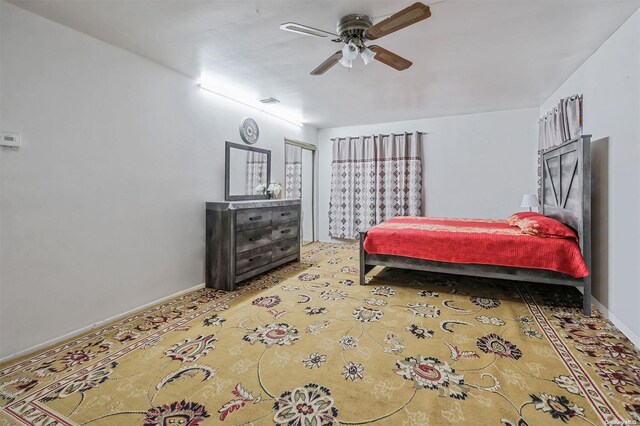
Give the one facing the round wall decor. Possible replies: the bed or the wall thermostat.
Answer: the bed

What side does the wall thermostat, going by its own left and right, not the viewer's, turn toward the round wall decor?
left

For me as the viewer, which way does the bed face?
facing to the left of the viewer

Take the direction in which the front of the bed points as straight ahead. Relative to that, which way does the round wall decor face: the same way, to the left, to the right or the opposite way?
the opposite way

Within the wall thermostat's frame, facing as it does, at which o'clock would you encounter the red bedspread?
The red bedspread is roughly at 10 o'clock from the wall thermostat.

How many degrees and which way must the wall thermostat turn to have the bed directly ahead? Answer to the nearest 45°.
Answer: approximately 45° to its left

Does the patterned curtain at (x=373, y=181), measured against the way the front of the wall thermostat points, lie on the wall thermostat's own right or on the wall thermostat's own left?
on the wall thermostat's own left

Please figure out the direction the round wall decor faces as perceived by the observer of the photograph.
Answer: facing the viewer and to the right of the viewer

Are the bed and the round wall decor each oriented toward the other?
yes

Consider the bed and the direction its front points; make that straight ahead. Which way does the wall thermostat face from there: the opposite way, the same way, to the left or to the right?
the opposite way

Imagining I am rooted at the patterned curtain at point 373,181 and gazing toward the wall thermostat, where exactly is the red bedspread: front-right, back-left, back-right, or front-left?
front-left

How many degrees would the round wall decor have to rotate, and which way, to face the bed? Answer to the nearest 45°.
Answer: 0° — it already faces it

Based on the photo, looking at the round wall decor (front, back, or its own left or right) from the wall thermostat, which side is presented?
right

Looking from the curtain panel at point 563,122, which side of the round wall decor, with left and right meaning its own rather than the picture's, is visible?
front

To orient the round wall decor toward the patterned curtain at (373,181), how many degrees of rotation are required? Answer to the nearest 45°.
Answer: approximately 90° to its left
